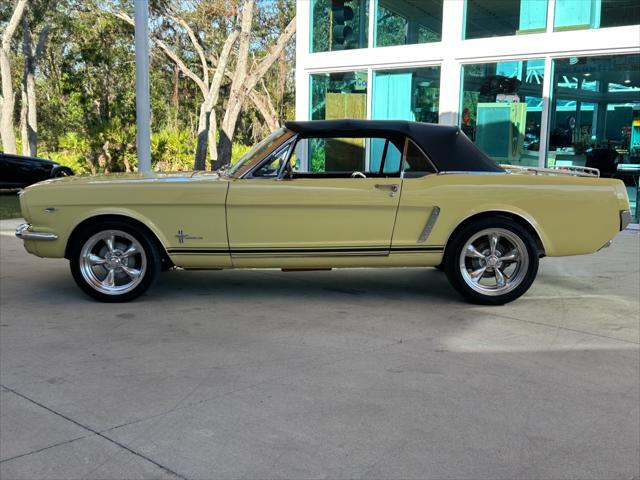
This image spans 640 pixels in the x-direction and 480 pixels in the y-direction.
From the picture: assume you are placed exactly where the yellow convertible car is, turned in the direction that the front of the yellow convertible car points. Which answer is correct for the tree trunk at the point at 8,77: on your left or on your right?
on your right

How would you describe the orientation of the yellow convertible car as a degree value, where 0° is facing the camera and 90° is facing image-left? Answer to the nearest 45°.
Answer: approximately 90°

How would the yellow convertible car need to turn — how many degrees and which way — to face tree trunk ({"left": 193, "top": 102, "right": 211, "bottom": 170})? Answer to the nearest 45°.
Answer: approximately 90° to its right

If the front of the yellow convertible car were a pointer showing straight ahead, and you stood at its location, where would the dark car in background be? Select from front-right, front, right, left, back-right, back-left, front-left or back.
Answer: front-right

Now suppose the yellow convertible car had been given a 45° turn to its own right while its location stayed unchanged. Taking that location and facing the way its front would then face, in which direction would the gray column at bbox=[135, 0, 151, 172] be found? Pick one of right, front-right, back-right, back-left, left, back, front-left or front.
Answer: front

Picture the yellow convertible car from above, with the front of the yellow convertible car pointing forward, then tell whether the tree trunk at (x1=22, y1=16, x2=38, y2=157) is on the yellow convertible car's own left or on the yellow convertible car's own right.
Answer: on the yellow convertible car's own right
